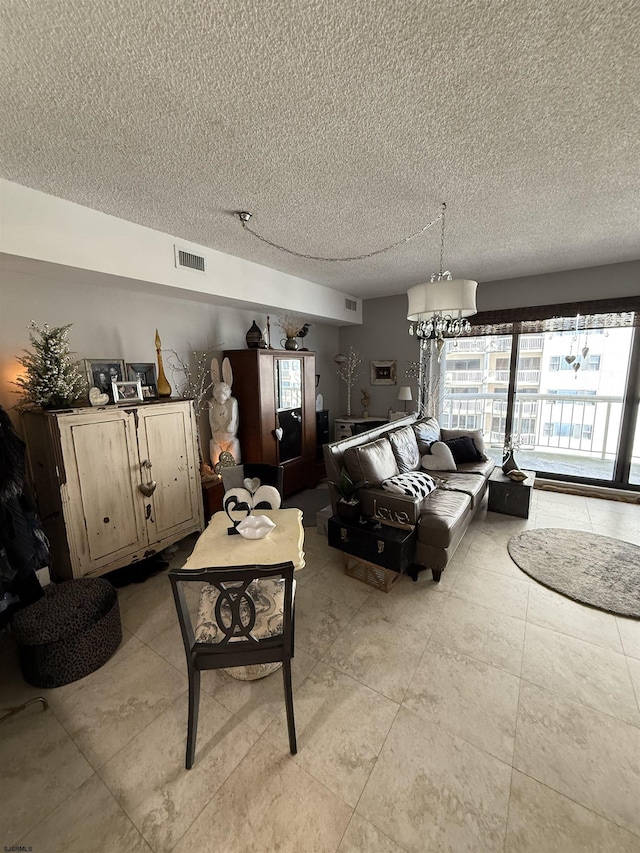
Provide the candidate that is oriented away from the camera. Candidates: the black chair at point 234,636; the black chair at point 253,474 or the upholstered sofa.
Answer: the black chair at point 234,636

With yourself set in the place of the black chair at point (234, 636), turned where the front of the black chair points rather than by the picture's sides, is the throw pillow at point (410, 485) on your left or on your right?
on your right

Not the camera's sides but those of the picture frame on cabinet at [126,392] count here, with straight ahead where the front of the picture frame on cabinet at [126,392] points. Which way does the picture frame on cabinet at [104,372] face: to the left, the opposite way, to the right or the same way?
the same way

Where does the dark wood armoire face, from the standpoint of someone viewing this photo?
facing the viewer and to the right of the viewer

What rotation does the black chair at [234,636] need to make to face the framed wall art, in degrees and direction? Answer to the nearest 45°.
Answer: approximately 45° to its right

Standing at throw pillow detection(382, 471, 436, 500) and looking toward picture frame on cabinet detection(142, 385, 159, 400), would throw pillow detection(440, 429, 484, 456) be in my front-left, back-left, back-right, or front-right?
back-right

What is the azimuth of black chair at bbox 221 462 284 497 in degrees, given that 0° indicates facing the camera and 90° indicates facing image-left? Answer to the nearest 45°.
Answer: approximately 0°

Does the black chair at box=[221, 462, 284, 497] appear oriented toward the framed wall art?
no

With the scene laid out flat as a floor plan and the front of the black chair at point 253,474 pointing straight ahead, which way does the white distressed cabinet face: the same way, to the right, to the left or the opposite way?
to the left

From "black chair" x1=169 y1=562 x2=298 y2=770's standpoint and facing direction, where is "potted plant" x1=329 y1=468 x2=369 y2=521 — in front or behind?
in front

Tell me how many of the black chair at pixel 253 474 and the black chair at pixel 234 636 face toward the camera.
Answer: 1

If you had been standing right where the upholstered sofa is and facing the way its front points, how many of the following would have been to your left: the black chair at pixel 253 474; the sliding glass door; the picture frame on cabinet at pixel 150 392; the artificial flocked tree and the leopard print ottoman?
1

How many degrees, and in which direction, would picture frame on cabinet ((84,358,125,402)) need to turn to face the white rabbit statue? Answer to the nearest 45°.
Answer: approximately 45° to its left

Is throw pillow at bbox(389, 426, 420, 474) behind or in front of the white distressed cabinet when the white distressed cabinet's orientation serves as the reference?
in front

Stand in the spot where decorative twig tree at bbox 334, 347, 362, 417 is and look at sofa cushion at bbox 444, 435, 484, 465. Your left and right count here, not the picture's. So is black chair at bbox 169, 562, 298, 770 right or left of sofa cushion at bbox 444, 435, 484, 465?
right

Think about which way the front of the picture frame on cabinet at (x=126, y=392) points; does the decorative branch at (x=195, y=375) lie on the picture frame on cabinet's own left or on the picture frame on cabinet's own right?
on the picture frame on cabinet's own left

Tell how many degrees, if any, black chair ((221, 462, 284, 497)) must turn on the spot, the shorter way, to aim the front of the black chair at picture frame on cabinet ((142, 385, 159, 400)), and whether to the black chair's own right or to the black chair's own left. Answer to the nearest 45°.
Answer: approximately 135° to the black chair's own right
